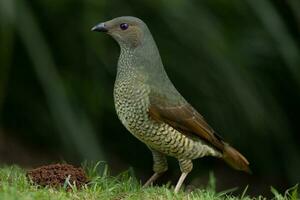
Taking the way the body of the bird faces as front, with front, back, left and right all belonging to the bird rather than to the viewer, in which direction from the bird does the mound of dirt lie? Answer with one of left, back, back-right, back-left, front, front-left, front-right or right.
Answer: front-left

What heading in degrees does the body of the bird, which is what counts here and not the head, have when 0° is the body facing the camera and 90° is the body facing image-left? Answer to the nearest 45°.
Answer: approximately 90°
